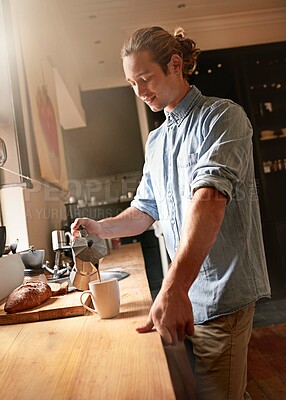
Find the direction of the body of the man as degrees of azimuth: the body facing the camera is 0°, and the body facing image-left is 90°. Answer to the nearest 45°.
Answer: approximately 45°

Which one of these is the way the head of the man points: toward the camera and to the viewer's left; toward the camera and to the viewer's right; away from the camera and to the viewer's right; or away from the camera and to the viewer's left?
toward the camera and to the viewer's left

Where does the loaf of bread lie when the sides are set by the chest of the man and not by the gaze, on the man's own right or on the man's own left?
on the man's own right
